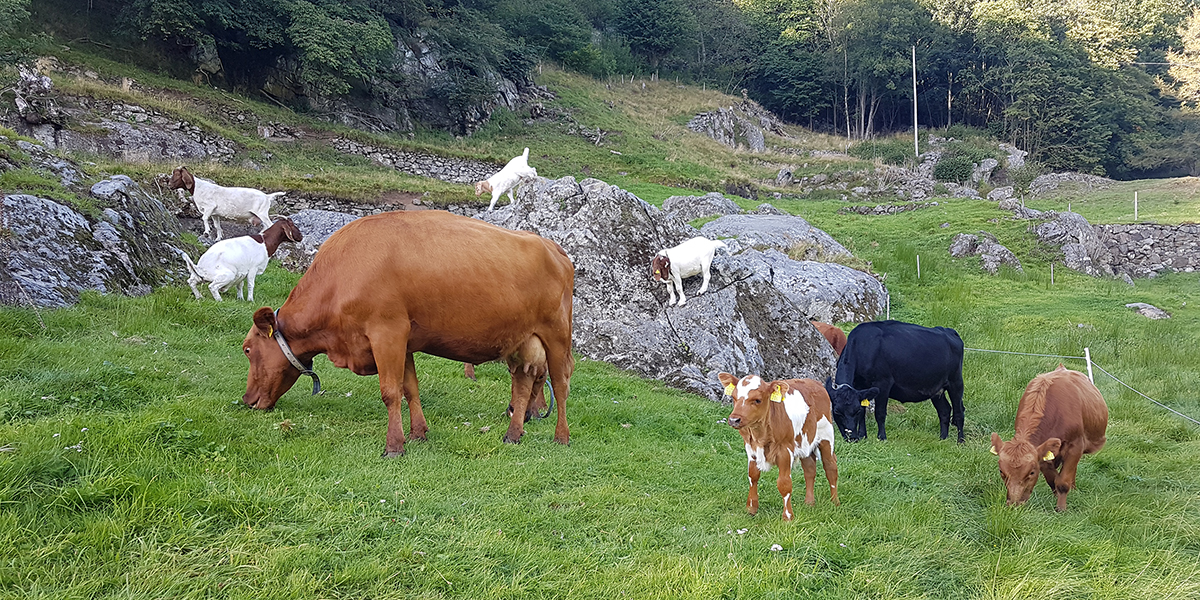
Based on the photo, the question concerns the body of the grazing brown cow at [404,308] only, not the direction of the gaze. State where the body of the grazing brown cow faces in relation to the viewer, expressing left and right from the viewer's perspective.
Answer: facing to the left of the viewer

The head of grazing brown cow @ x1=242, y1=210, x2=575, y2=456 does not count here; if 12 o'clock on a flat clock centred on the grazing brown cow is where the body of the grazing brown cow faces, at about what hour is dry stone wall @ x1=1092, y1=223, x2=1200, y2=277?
The dry stone wall is roughly at 5 o'clock from the grazing brown cow.

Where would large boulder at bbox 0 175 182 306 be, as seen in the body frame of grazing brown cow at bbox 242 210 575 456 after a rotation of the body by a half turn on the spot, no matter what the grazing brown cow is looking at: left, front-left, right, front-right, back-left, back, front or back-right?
back-left

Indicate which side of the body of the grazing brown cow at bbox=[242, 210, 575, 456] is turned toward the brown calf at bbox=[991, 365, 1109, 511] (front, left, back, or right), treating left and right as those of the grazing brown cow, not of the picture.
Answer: back

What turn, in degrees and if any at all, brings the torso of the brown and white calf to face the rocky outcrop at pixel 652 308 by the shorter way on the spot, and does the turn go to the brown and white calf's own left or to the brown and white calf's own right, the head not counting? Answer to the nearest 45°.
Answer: approximately 135° to the brown and white calf's own right

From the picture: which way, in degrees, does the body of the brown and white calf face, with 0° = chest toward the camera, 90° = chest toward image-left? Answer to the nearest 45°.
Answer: approximately 45°

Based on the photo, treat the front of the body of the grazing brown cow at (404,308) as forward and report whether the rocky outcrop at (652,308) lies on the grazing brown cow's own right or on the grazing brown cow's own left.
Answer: on the grazing brown cow's own right

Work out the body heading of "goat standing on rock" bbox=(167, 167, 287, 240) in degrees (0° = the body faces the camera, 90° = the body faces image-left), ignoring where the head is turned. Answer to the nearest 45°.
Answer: approximately 90°

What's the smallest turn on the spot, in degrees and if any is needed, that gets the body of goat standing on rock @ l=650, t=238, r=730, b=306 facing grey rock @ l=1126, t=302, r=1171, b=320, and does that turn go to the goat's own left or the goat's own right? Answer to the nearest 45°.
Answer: approximately 180°

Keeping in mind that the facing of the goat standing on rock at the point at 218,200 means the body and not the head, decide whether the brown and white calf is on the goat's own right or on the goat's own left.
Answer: on the goat's own left

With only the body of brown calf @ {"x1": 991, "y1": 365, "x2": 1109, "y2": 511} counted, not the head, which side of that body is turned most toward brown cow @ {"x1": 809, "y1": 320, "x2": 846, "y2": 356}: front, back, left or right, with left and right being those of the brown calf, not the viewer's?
right
